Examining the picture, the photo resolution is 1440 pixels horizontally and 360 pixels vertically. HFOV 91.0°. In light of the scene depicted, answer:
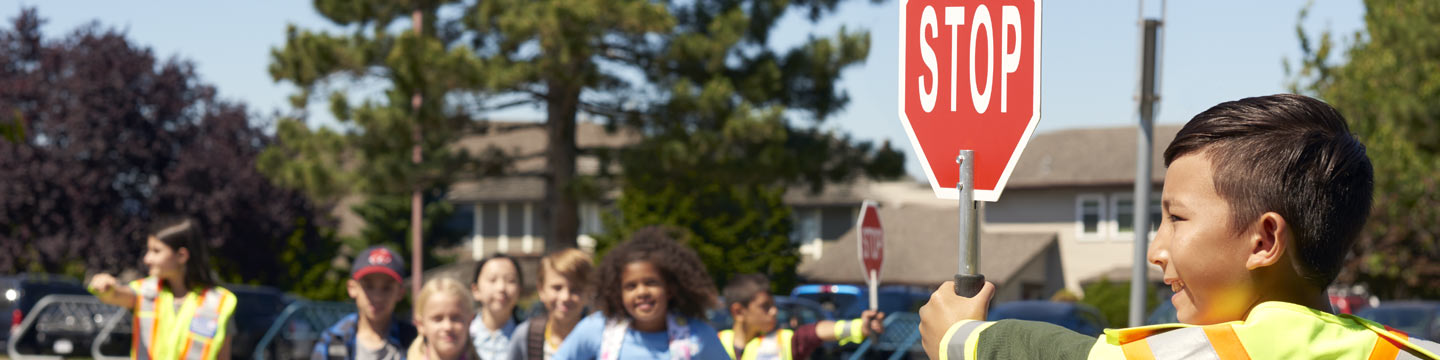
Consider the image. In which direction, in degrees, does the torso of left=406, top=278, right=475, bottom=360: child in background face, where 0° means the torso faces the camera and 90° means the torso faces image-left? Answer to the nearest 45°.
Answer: approximately 0°

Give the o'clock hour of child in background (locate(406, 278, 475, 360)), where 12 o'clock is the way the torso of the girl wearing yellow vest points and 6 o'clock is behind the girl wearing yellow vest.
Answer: The child in background is roughly at 9 o'clock from the girl wearing yellow vest.

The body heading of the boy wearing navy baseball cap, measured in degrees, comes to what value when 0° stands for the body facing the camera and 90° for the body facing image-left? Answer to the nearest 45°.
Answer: approximately 0°

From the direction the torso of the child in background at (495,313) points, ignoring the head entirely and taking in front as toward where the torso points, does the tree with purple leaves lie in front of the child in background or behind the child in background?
behind
